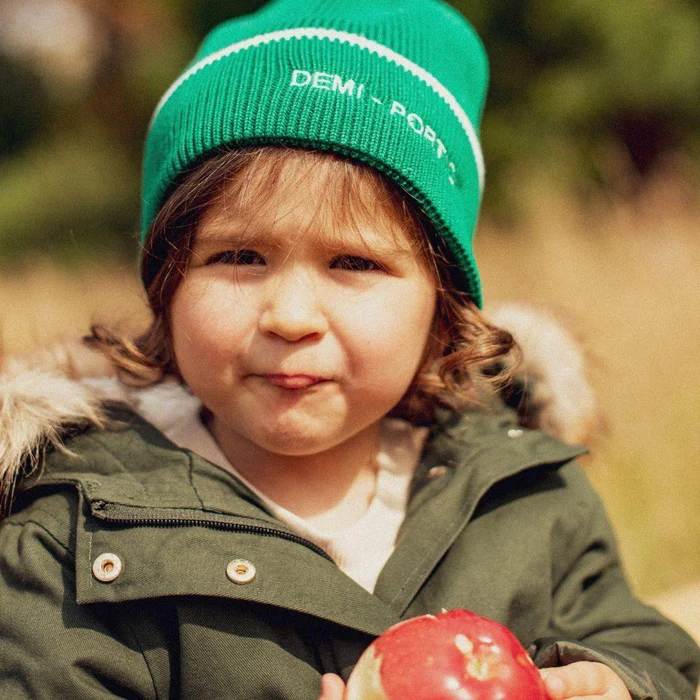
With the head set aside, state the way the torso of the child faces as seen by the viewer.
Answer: toward the camera

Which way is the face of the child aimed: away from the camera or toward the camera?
toward the camera
